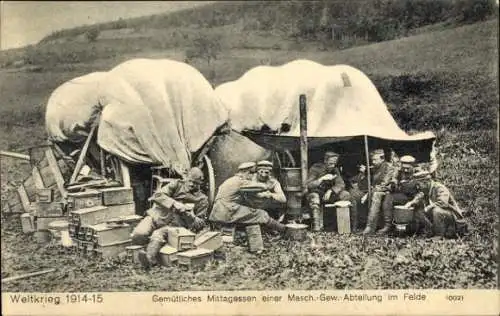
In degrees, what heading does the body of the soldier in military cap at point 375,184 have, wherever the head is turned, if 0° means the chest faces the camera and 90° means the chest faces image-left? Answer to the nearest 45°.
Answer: approximately 45°

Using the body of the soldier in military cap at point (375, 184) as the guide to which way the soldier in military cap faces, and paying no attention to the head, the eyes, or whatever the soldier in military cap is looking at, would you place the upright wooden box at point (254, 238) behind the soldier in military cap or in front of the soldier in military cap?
in front

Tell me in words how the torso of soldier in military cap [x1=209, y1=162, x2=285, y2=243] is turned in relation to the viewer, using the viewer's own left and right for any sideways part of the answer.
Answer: facing to the right of the viewer

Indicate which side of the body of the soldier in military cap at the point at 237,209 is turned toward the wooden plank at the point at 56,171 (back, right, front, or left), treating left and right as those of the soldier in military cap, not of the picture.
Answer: back

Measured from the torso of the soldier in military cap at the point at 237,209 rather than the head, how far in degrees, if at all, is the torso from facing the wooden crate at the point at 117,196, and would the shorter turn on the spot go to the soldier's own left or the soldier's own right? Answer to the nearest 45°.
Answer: approximately 180°
